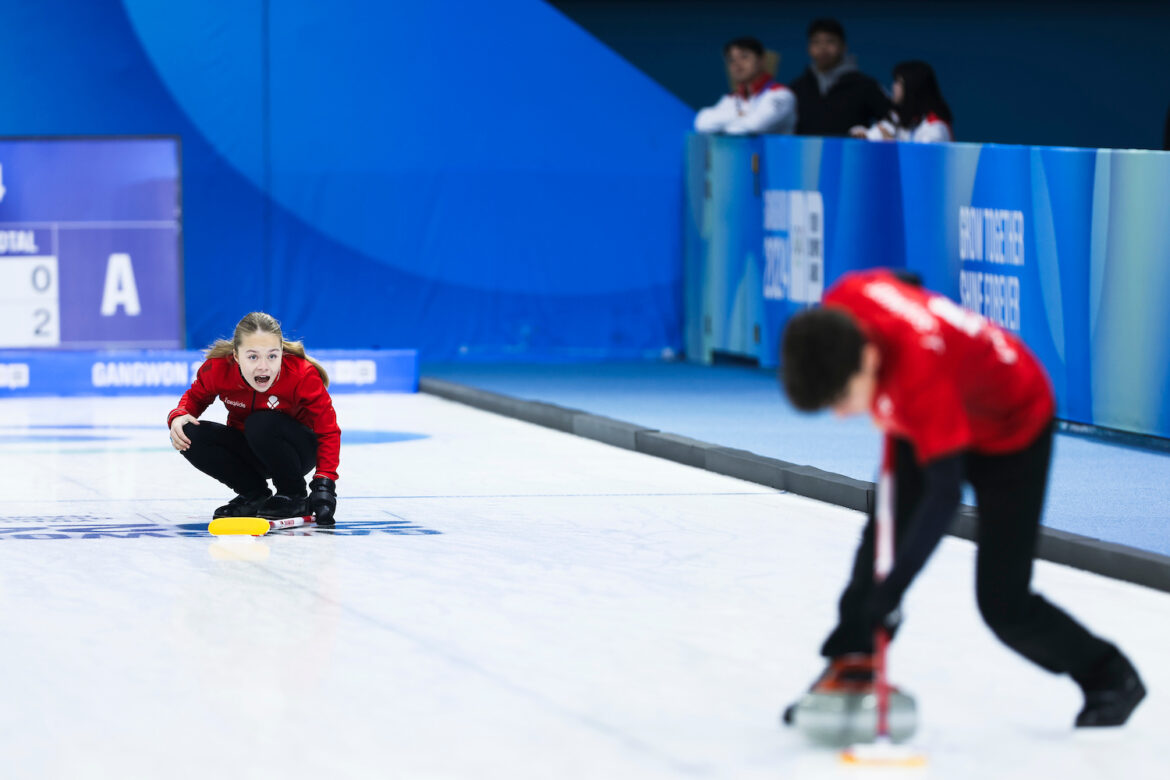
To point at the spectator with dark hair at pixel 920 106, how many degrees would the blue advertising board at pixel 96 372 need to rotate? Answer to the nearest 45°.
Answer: approximately 90° to its left

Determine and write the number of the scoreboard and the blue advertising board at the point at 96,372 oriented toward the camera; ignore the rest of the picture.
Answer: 2

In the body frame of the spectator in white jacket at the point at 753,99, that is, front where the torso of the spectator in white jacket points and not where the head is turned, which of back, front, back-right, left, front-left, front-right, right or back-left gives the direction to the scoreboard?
front-right

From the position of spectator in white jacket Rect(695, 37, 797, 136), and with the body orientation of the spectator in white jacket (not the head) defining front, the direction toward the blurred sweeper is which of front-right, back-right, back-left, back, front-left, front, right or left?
front-left

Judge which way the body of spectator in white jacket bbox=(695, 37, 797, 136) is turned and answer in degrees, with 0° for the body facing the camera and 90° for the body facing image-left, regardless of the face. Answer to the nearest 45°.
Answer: approximately 45°

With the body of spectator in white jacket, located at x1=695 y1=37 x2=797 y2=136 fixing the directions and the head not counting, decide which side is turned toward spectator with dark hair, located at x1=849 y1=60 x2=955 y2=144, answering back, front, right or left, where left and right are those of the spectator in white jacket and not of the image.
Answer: left

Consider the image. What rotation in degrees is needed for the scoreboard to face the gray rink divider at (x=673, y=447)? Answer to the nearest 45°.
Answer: approximately 45° to its left

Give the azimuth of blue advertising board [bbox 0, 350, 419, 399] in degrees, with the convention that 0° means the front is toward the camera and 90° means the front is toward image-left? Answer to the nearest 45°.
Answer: approximately 0°

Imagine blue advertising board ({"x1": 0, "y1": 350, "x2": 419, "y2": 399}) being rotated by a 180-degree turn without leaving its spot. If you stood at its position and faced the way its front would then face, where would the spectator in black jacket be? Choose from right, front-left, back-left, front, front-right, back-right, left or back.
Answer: right

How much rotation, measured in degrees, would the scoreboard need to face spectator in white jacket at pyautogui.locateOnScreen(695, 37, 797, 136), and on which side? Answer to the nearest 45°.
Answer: approximately 90° to its left

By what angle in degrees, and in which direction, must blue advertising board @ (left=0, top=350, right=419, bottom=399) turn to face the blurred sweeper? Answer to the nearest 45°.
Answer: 0° — it already faces them
